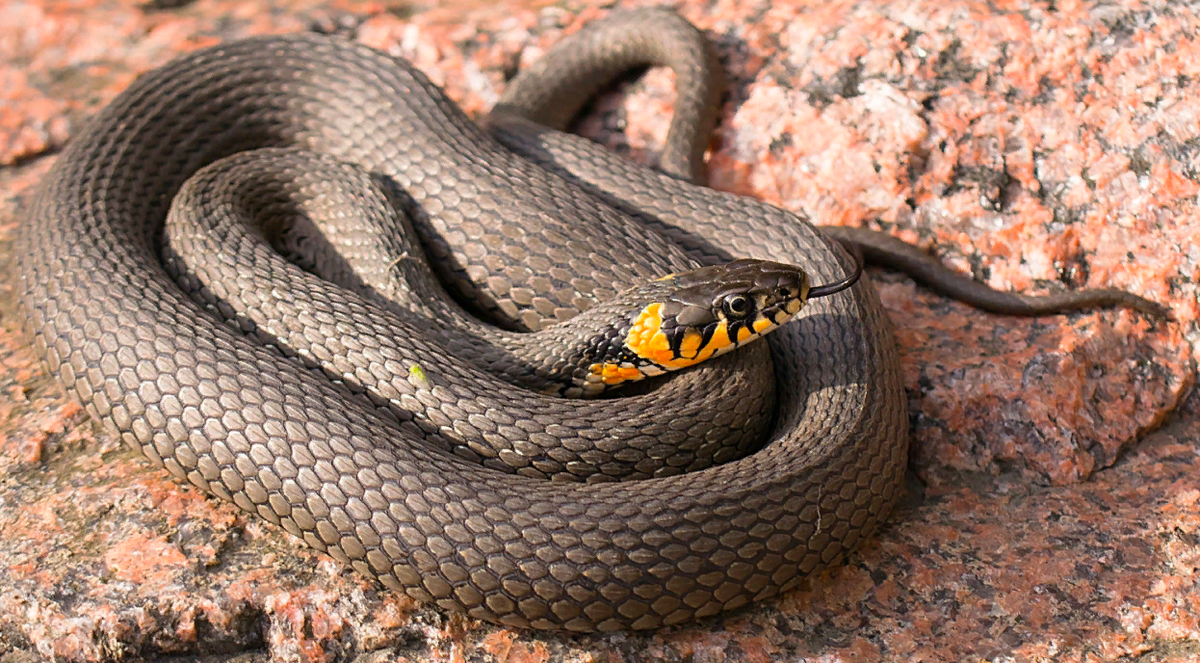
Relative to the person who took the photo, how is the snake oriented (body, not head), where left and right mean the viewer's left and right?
facing to the right of the viewer
